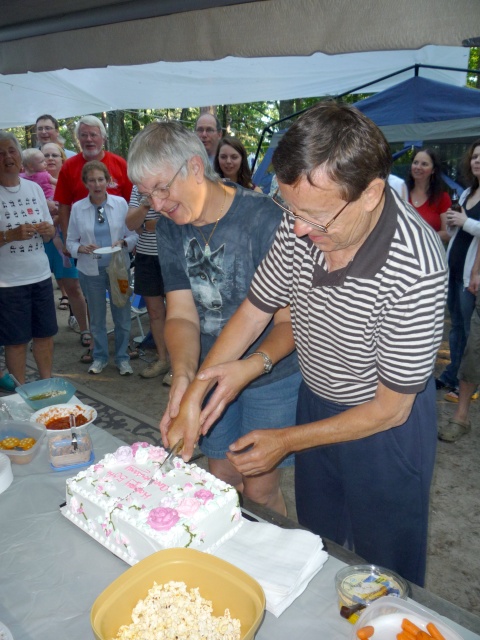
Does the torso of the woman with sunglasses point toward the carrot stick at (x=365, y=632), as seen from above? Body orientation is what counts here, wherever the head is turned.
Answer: yes

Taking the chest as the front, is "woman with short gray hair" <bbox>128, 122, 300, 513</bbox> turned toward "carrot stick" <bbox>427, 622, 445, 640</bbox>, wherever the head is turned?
no

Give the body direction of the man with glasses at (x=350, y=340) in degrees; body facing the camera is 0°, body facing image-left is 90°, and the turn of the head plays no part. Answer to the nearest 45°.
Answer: approximately 45°

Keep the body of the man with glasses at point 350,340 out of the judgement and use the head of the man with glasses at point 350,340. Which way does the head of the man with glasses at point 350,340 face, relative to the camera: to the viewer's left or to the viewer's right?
to the viewer's left

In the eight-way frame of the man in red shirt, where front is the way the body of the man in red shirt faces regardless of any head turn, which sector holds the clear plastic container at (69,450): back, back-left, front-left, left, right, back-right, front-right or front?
front

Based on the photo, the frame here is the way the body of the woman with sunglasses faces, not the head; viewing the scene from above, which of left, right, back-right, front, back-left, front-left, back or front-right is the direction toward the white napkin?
front

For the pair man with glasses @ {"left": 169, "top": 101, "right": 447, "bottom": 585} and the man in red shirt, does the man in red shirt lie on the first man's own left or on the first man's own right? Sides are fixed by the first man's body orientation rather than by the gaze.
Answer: on the first man's own right

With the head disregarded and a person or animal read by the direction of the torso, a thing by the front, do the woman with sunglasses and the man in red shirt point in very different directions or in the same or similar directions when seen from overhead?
same or similar directions

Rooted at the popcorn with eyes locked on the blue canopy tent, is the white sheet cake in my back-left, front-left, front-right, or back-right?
front-left

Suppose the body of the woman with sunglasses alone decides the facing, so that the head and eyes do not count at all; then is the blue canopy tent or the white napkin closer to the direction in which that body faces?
the white napkin

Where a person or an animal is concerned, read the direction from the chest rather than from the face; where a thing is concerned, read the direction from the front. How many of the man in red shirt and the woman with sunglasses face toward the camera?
2

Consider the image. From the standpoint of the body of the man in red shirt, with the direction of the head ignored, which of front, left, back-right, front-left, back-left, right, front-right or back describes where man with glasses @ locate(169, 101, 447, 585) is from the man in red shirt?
front

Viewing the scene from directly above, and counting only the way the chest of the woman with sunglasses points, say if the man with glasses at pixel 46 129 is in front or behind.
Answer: behind

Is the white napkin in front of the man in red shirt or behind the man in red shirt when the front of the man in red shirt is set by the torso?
in front

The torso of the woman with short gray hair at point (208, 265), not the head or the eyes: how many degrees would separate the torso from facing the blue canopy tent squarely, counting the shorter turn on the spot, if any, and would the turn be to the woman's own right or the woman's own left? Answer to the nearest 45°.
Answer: approximately 180°

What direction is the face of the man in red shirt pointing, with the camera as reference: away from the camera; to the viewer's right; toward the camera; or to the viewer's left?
toward the camera

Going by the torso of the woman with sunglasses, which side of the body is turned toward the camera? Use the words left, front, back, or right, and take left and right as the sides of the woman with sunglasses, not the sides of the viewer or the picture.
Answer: front

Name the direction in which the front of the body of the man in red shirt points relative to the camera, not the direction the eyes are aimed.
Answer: toward the camera

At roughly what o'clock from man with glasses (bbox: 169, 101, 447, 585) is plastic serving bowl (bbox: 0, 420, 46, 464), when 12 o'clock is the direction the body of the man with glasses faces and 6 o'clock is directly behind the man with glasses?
The plastic serving bowl is roughly at 2 o'clock from the man with glasses.

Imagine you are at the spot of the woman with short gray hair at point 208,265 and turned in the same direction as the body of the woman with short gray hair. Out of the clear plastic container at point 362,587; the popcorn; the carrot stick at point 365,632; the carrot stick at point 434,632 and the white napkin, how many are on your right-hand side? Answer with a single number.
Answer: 0
